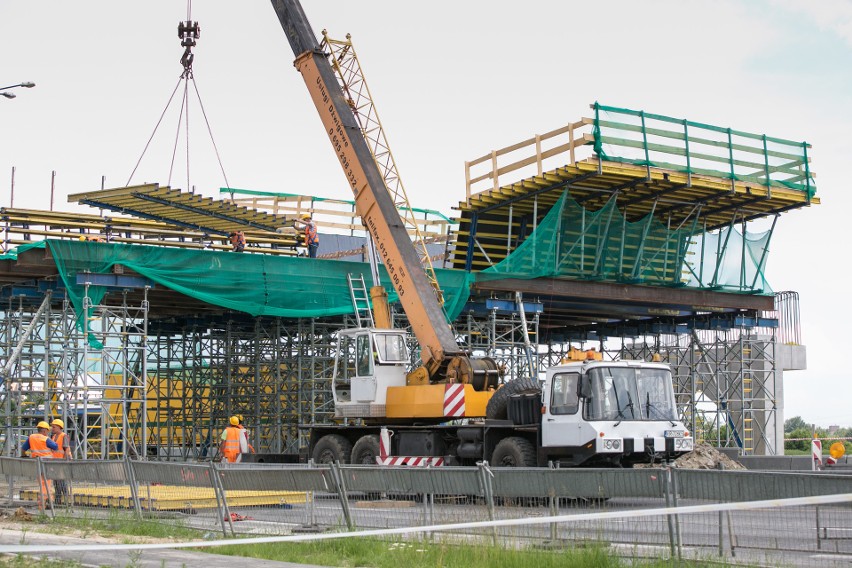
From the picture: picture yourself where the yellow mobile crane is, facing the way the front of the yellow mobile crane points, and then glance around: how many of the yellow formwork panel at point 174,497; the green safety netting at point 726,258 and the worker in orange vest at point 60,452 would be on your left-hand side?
1

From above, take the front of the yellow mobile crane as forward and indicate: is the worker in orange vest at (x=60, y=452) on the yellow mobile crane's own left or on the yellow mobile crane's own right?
on the yellow mobile crane's own right

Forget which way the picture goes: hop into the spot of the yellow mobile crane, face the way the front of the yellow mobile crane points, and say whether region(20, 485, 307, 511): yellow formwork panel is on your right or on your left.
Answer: on your right

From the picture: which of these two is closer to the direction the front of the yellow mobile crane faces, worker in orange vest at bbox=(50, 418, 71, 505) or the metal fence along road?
the metal fence along road

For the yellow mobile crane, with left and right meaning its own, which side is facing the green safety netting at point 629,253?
left

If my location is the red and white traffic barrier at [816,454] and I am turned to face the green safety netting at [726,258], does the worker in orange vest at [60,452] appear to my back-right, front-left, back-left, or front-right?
back-left

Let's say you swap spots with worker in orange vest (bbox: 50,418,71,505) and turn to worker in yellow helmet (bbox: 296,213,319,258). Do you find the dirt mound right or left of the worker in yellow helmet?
right

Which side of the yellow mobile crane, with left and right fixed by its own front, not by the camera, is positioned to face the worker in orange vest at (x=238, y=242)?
back

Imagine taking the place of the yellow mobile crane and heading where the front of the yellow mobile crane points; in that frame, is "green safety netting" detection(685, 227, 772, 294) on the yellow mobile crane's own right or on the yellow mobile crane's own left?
on the yellow mobile crane's own left

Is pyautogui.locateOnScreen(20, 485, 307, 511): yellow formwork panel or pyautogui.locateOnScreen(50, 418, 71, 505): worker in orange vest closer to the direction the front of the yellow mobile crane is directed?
the yellow formwork panel

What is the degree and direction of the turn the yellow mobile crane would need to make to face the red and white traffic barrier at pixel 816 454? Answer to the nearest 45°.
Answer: approximately 45° to its left
